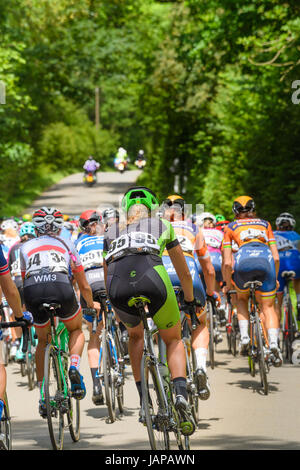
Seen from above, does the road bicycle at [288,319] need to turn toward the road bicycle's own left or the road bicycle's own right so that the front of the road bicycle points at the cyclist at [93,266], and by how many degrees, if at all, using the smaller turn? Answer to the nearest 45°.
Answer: approximately 135° to the road bicycle's own left

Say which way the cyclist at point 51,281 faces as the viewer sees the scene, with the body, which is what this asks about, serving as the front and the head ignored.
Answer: away from the camera

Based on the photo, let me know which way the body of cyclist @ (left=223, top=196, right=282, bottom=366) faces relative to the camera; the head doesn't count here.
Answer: away from the camera

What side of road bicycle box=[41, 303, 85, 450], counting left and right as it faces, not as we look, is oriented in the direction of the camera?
back

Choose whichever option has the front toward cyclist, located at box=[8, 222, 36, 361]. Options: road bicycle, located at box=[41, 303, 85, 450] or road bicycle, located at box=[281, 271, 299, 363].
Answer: road bicycle, located at box=[41, 303, 85, 450]

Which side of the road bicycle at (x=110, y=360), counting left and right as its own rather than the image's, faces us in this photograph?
back

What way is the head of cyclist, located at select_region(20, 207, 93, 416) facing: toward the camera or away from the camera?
away from the camera

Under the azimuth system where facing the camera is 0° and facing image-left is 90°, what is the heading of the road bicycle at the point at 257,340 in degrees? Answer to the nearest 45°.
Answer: approximately 180°

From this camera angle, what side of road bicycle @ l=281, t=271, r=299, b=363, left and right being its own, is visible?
back

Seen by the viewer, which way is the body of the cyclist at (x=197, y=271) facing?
away from the camera

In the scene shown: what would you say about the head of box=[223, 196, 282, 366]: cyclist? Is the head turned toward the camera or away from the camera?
away from the camera

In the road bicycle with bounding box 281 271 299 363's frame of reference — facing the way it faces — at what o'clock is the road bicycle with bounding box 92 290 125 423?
the road bicycle with bounding box 92 290 125 423 is roughly at 7 o'clock from the road bicycle with bounding box 281 271 299 363.
